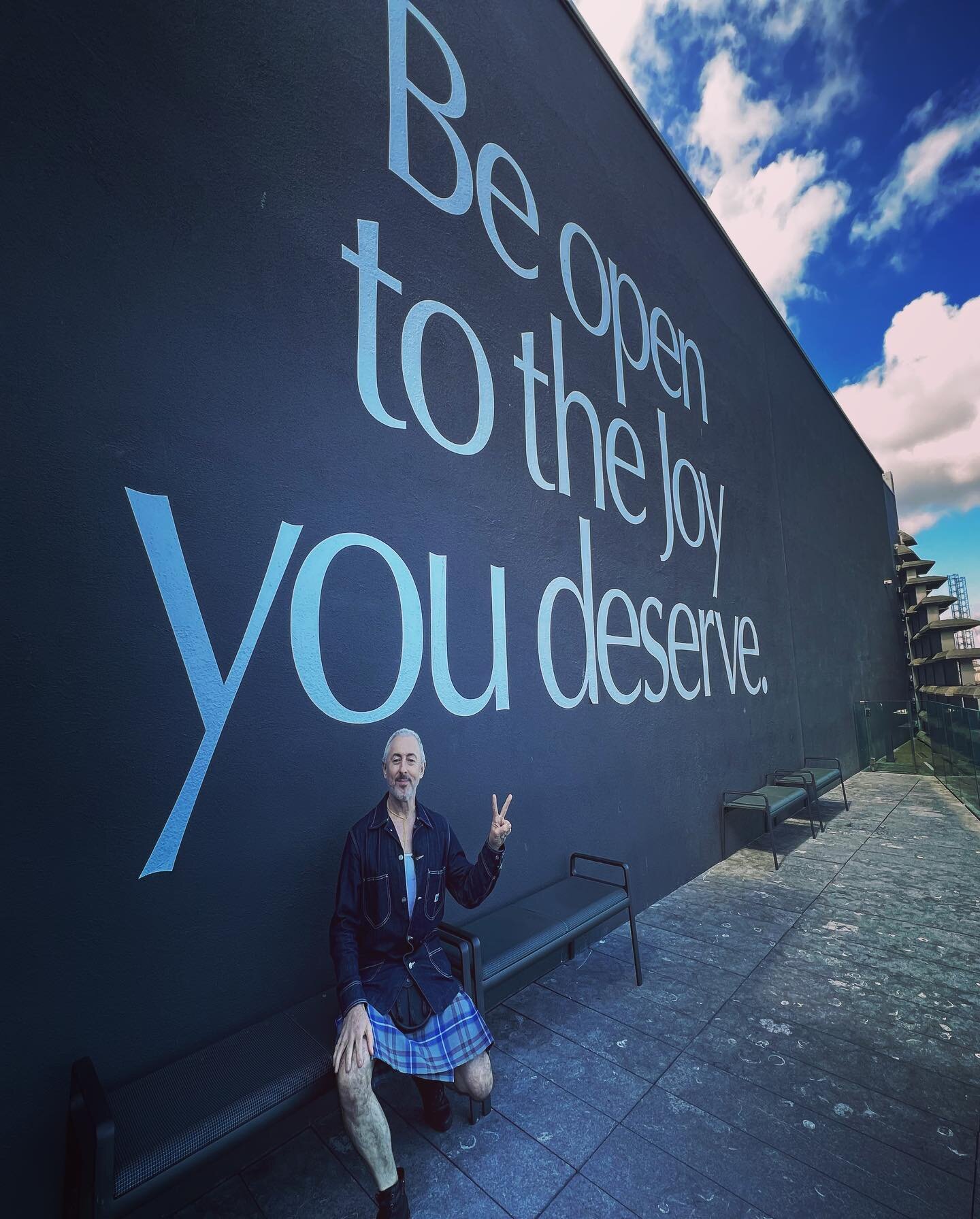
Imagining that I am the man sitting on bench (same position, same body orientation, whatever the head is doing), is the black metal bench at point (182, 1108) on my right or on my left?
on my right

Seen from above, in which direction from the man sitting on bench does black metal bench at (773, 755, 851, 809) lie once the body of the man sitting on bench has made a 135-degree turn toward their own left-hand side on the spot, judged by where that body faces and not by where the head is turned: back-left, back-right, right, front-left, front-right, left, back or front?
front

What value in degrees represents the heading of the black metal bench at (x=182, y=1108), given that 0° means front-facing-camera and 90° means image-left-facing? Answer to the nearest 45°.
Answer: approximately 315°

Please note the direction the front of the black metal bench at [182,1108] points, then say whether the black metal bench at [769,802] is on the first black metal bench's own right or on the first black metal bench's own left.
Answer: on the first black metal bench's own left

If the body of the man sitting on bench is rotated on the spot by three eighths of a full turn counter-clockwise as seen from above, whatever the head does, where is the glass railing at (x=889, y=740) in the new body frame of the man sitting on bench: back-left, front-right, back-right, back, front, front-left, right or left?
front

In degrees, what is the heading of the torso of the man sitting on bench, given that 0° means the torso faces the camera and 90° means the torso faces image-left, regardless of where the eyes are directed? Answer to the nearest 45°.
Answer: approximately 0°

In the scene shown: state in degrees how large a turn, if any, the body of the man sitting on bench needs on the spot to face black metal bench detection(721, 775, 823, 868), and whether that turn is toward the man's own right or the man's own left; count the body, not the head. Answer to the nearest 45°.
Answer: approximately 135° to the man's own left

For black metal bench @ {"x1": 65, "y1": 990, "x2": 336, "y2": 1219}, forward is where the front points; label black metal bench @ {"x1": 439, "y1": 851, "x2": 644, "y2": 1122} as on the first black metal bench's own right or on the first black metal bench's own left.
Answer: on the first black metal bench's own left
